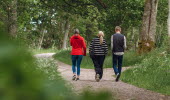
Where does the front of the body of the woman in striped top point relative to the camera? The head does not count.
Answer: away from the camera

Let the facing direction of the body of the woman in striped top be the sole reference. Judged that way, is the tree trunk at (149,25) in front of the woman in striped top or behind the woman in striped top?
in front
